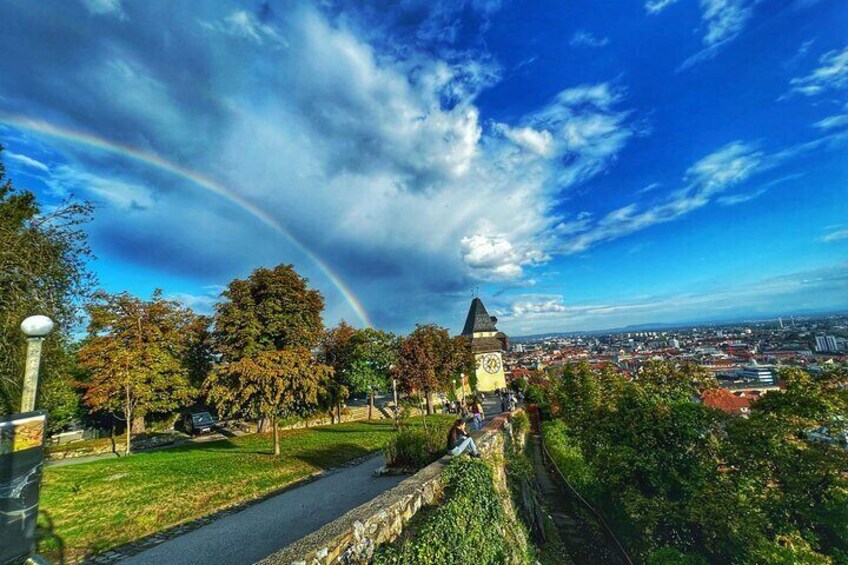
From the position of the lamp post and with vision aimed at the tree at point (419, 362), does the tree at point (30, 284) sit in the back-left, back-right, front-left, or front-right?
front-left

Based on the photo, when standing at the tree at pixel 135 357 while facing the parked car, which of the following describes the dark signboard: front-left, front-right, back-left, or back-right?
back-right

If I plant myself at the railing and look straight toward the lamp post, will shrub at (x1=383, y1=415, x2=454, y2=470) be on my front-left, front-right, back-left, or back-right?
front-right

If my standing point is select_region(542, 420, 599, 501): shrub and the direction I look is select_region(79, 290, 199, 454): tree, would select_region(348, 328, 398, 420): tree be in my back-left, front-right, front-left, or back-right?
front-right
